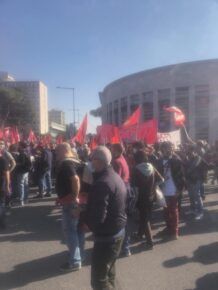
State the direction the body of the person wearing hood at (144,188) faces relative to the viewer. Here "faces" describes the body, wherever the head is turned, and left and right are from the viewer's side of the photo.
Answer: facing away from the viewer and to the left of the viewer

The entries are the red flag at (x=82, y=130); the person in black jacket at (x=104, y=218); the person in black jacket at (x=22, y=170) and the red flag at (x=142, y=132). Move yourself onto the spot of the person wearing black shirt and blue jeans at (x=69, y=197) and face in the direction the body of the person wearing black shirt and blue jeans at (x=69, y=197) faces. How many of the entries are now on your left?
1

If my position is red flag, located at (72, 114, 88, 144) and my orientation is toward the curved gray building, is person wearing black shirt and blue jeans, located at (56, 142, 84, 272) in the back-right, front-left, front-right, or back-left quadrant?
back-right

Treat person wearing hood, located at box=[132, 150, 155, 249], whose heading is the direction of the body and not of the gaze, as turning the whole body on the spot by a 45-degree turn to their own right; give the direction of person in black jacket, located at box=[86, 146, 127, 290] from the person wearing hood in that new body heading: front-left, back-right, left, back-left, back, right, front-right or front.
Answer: back

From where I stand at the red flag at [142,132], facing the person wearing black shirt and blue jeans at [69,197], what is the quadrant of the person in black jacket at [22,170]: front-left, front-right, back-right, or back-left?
front-right

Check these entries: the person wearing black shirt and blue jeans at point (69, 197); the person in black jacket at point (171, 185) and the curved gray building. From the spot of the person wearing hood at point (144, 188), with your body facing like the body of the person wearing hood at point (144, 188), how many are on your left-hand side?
1

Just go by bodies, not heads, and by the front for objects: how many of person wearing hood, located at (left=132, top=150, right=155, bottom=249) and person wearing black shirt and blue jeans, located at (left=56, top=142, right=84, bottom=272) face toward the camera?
0

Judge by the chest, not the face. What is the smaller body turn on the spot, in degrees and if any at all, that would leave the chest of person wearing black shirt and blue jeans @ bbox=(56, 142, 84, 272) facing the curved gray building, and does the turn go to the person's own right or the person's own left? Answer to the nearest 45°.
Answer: approximately 90° to the person's own right

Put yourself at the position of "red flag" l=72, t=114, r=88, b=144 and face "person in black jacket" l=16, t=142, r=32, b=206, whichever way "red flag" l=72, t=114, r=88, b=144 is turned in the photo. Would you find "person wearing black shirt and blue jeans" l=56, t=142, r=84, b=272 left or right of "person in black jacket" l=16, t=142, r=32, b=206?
left

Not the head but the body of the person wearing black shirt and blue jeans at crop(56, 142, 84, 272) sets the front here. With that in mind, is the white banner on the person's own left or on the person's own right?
on the person's own right

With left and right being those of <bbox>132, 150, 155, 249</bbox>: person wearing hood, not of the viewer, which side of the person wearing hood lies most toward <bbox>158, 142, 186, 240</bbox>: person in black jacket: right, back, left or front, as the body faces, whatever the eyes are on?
right

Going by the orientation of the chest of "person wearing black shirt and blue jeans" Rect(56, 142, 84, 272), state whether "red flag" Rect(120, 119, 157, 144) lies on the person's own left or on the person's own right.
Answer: on the person's own right

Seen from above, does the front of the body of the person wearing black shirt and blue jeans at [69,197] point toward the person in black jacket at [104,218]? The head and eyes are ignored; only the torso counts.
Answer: no

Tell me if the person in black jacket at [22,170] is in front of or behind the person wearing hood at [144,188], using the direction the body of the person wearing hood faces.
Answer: in front

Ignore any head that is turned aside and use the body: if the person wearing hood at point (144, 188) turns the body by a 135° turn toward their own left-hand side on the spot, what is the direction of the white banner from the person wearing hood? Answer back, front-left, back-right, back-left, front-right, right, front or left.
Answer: back
